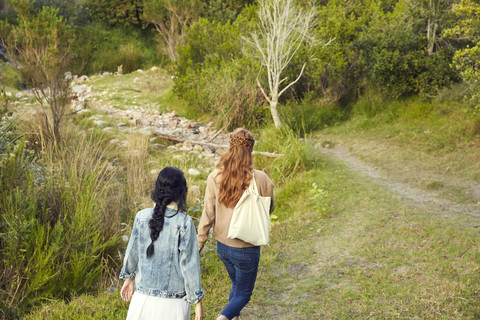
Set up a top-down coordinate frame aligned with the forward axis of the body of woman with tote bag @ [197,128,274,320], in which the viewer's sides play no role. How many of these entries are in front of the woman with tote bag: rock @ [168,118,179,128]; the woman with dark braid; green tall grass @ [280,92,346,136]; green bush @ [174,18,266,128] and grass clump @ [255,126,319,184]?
4

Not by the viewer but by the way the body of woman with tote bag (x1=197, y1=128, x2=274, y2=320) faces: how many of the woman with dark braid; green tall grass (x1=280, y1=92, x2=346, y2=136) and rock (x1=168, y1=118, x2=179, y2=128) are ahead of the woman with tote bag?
2

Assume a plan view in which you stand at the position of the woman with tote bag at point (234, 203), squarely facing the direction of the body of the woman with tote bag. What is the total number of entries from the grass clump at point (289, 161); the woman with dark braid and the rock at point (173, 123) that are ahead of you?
2

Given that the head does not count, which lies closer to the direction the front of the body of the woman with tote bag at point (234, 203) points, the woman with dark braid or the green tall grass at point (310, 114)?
the green tall grass

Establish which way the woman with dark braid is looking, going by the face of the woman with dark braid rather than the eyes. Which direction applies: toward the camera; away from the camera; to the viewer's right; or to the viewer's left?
away from the camera

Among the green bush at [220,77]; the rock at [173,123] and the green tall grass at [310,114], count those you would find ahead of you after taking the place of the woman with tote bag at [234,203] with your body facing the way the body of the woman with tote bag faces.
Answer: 3

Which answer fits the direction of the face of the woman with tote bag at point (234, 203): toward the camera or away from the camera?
away from the camera

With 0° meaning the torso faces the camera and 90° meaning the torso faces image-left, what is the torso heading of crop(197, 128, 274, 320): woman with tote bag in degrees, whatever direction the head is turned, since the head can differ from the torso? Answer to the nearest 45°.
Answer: approximately 180°

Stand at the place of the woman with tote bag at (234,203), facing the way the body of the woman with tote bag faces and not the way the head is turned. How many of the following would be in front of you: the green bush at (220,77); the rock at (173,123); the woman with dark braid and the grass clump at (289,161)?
3
